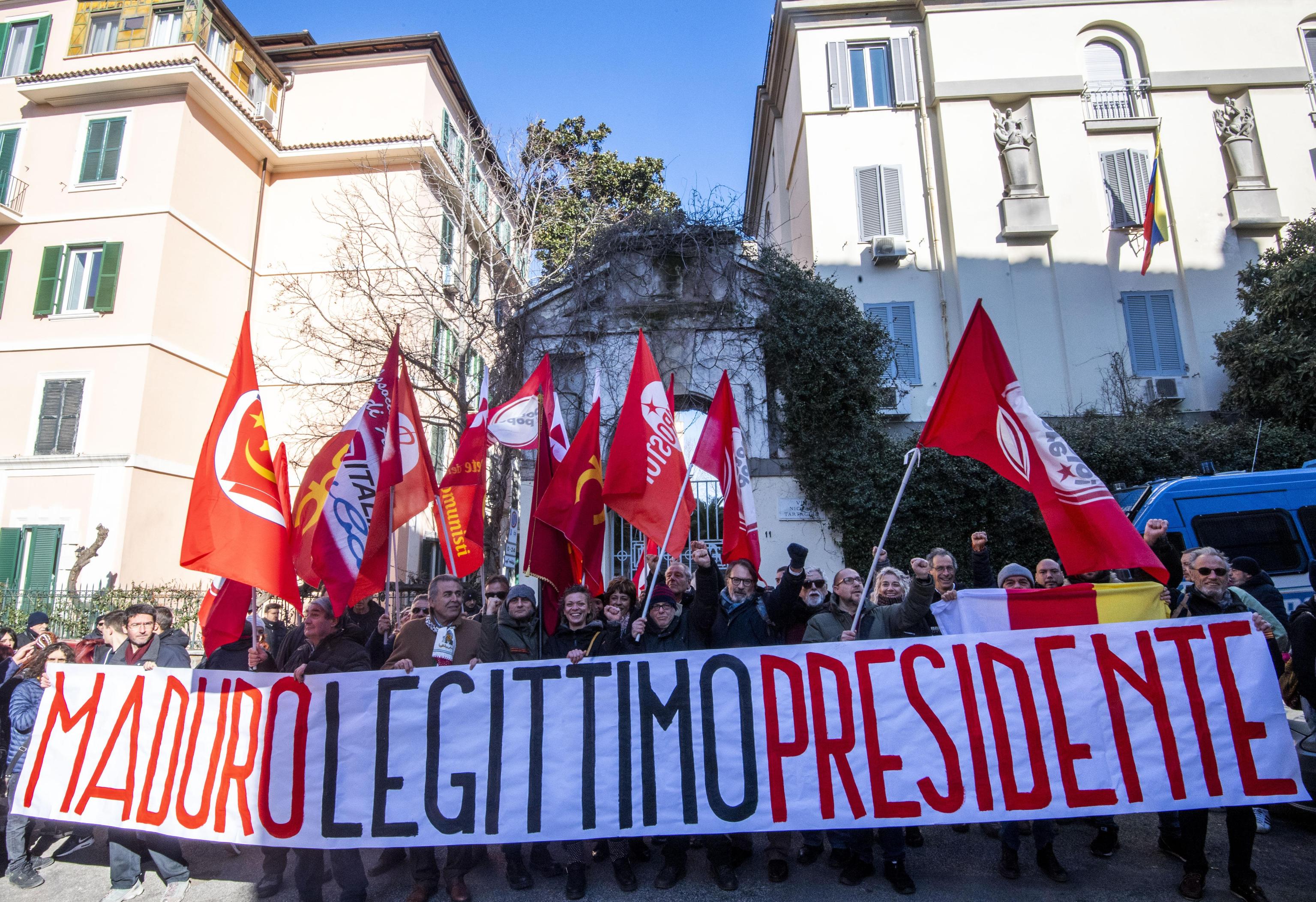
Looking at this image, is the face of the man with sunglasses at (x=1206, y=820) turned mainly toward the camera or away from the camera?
toward the camera

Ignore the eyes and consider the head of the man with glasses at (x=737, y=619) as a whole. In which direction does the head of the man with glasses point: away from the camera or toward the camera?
toward the camera

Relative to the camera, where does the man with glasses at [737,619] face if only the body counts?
toward the camera

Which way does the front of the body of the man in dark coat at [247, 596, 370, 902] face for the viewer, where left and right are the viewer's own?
facing the viewer and to the left of the viewer

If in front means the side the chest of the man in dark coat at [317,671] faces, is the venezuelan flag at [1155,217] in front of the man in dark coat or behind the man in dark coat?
behind

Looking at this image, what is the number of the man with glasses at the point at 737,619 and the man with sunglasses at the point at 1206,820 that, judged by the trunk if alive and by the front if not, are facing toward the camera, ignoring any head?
2

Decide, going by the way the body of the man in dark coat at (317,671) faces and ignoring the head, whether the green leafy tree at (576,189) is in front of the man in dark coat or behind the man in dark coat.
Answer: behind

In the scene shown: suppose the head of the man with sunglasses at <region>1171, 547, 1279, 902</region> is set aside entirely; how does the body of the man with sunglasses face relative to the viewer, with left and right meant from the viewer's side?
facing the viewer

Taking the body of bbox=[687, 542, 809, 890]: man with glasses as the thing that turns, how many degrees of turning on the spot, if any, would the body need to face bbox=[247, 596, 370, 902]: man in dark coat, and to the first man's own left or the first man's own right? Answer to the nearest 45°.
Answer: approximately 90° to the first man's own right

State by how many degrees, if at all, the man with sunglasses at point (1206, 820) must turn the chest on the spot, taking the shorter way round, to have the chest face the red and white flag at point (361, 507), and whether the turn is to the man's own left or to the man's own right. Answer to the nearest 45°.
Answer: approximately 45° to the man's own right

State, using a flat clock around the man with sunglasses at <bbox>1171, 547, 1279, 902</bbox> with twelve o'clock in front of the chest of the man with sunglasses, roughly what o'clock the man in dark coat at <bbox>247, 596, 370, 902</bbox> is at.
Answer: The man in dark coat is roughly at 2 o'clock from the man with sunglasses.
